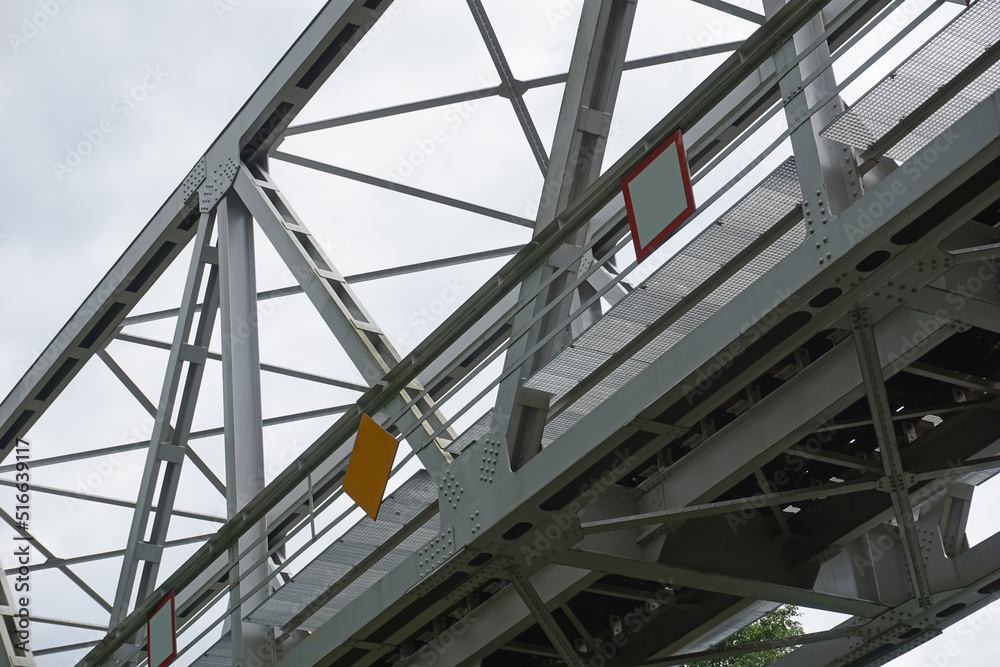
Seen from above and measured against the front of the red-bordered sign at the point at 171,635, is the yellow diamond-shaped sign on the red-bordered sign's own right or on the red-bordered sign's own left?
on the red-bordered sign's own left

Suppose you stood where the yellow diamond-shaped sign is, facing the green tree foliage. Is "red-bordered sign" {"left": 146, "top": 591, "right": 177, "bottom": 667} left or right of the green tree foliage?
left

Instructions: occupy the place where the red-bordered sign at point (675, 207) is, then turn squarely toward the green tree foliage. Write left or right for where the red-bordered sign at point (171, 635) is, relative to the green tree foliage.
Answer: left

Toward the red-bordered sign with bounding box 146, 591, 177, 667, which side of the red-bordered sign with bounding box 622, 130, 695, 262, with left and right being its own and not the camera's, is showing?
right

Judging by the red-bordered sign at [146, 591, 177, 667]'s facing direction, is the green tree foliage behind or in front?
behind

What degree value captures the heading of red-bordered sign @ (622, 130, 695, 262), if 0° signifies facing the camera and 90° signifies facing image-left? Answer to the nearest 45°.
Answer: approximately 45°
